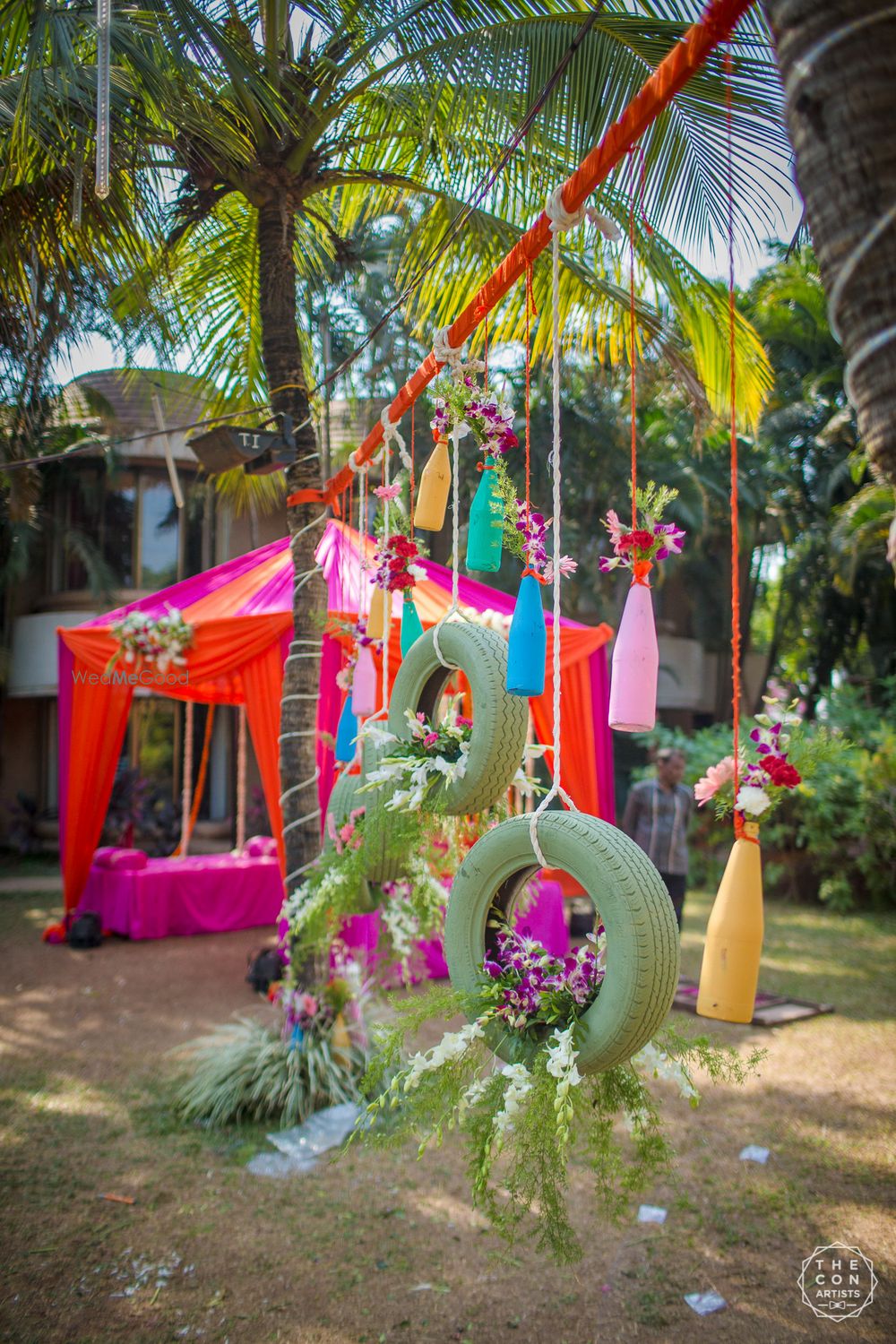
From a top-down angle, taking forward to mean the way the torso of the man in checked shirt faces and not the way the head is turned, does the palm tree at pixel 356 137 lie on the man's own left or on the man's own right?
on the man's own right

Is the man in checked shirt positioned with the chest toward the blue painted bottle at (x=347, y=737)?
no

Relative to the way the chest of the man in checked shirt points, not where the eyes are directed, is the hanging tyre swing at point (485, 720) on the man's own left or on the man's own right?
on the man's own right

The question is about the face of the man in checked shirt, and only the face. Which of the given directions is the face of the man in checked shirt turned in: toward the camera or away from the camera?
toward the camera

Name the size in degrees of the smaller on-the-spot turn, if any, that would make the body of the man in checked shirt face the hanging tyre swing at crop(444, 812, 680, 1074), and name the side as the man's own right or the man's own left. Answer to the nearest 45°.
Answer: approximately 45° to the man's own right

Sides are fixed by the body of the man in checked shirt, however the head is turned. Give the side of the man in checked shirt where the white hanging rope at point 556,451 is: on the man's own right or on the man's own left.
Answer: on the man's own right

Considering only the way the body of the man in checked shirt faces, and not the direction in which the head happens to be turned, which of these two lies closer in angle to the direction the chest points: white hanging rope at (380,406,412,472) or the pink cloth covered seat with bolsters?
the white hanging rope

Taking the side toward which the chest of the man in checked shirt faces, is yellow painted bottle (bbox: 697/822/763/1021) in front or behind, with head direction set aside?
in front

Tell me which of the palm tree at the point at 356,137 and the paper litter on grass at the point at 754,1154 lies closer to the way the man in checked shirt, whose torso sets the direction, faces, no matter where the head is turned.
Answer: the paper litter on grass

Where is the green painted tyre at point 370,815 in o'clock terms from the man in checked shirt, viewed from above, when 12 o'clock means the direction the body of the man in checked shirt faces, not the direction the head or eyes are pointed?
The green painted tyre is roughly at 2 o'clock from the man in checked shirt.

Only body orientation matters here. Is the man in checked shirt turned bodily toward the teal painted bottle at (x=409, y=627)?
no

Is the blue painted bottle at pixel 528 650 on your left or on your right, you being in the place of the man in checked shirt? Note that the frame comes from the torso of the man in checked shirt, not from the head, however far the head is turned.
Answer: on your right

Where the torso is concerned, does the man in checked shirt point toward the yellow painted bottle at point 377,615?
no
